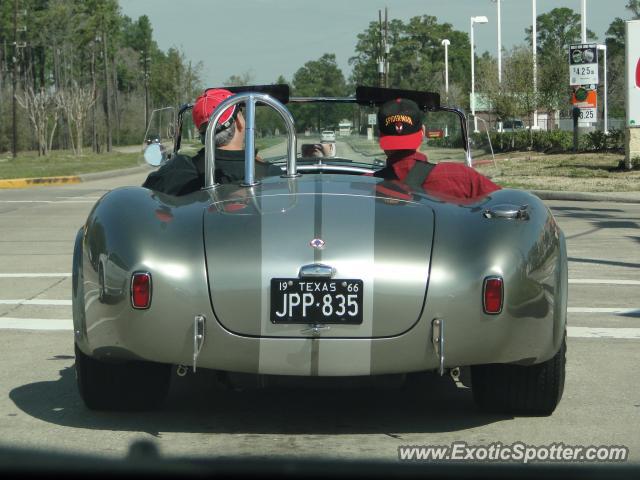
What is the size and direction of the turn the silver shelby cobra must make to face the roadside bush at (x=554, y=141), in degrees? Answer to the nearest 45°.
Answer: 0° — it already faces it

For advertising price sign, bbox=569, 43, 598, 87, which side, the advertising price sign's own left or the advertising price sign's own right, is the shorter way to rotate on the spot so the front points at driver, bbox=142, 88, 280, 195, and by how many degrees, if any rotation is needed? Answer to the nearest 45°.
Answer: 0° — it already faces them

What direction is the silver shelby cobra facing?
away from the camera

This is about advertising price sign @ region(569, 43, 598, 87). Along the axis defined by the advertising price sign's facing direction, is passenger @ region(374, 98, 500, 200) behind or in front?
in front

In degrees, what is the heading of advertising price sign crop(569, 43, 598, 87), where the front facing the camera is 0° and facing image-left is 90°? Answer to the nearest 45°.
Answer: approximately 0°

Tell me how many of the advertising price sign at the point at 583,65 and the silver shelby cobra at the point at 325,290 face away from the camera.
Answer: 1

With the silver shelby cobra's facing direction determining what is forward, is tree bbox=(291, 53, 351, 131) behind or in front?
in front

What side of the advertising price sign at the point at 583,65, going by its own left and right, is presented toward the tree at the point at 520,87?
back

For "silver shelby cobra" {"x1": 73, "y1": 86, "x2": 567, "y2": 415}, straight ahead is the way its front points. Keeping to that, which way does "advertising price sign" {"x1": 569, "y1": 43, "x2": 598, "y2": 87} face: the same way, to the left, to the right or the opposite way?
the opposite way
